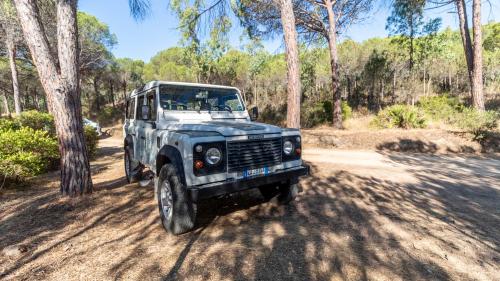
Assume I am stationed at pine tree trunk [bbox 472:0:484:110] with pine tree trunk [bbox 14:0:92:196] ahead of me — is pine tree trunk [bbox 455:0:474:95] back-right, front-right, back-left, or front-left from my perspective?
back-right

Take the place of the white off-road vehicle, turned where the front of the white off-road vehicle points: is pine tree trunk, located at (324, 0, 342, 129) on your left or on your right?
on your left

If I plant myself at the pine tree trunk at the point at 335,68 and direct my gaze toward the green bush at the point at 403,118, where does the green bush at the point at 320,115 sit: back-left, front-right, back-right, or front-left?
back-left

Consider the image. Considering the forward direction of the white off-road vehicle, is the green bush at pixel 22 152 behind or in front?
behind

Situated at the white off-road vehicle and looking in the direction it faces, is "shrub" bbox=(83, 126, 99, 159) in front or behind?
behind

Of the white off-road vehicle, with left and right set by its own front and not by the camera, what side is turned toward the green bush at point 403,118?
left

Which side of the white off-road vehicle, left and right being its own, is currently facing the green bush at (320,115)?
left

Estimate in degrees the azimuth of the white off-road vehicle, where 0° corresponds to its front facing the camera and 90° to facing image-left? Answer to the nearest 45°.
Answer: approximately 315°

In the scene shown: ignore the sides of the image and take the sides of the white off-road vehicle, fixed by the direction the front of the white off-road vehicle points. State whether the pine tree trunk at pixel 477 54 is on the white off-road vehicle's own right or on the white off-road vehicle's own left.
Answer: on the white off-road vehicle's own left

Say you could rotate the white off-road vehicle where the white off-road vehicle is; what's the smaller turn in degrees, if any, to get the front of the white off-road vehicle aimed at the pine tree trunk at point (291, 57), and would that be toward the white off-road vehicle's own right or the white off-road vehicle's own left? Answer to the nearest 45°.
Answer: approximately 90° to the white off-road vehicle's own left
